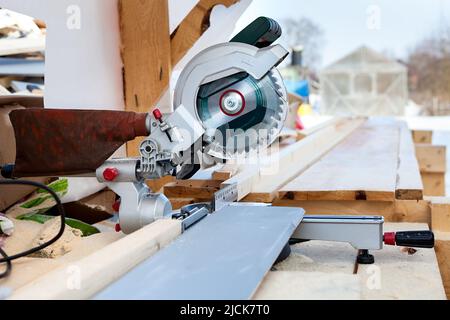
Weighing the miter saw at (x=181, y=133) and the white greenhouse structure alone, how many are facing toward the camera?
1

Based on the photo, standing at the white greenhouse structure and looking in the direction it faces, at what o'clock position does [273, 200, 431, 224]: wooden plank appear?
The wooden plank is roughly at 12 o'clock from the white greenhouse structure.

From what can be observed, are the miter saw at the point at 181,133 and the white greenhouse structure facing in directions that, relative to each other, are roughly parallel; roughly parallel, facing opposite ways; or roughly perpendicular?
roughly perpendicular

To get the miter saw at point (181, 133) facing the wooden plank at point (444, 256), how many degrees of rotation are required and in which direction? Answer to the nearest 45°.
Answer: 0° — it already faces it

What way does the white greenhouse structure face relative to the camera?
toward the camera

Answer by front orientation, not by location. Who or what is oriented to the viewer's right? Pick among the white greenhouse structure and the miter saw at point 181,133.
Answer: the miter saw

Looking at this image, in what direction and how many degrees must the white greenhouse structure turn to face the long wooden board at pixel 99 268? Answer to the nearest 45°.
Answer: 0° — it already faces it

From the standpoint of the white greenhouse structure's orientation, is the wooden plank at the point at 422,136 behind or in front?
in front

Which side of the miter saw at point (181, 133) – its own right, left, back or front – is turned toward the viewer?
right

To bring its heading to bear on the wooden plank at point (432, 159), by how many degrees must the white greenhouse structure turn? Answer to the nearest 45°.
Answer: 0° — it already faces it

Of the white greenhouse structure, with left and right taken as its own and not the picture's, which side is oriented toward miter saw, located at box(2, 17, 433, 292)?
front

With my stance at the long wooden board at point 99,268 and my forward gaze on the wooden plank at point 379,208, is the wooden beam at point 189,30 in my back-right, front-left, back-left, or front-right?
front-left

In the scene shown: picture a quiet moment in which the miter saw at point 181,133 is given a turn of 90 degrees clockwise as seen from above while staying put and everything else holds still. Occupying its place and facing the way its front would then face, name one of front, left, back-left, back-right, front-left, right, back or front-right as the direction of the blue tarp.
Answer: back

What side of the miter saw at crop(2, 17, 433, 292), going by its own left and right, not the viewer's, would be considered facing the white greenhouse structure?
left
